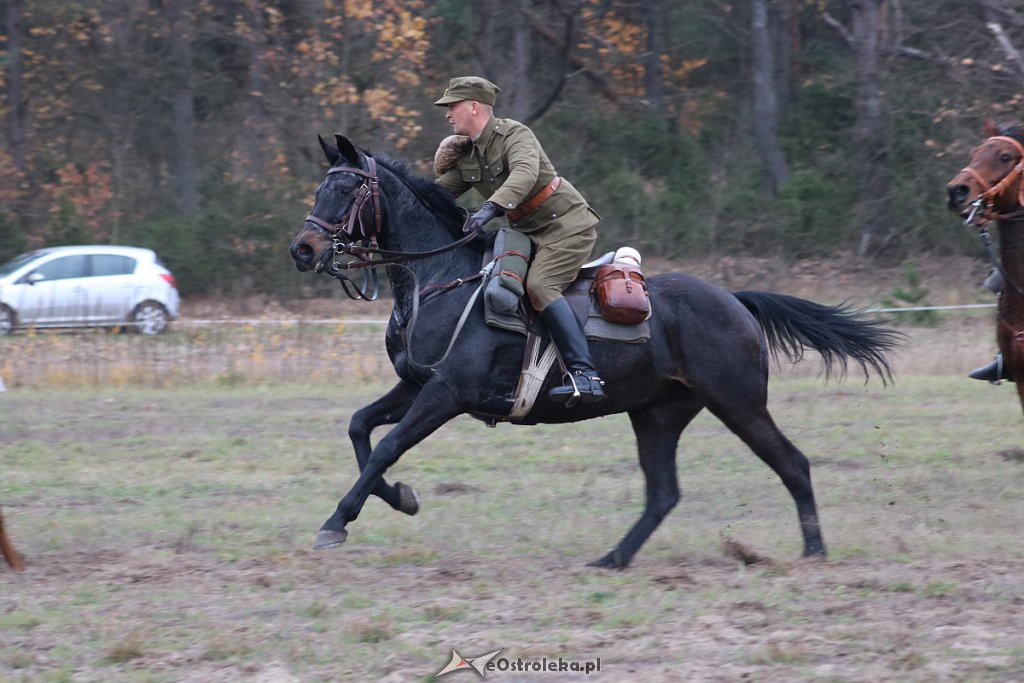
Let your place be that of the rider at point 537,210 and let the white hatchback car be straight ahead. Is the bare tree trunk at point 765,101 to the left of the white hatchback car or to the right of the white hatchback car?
right

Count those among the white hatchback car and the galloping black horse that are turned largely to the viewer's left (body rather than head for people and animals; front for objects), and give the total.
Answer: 2

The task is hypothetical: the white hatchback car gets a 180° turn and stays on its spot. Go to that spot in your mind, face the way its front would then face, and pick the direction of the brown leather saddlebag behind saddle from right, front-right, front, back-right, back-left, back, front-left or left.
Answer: right

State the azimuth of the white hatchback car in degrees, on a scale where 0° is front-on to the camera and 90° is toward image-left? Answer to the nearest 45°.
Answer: approximately 90°

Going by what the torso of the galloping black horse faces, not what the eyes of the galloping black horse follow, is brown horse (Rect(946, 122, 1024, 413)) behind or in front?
behind

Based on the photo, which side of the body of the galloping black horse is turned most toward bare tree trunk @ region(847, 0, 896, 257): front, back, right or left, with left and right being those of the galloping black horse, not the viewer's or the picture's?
right

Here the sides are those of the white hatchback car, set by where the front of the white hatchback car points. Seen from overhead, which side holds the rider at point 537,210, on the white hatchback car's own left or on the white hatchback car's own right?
on the white hatchback car's own left

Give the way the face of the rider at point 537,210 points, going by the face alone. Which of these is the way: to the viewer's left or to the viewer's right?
to the viewer's left

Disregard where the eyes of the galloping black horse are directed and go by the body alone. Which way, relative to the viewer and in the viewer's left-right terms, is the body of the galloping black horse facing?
facing to the left of the viewer

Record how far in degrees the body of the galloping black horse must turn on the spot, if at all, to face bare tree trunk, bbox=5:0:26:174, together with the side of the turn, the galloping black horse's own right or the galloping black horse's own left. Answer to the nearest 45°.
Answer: approximately 45° to the galloping black horse's own right

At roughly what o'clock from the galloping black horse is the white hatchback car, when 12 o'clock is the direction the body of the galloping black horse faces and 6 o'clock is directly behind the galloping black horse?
The white hatchback car is roughly at 2 o'clock from the galloping black horse.

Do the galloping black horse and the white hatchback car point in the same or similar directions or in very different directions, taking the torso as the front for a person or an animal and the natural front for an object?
same or similar directions
